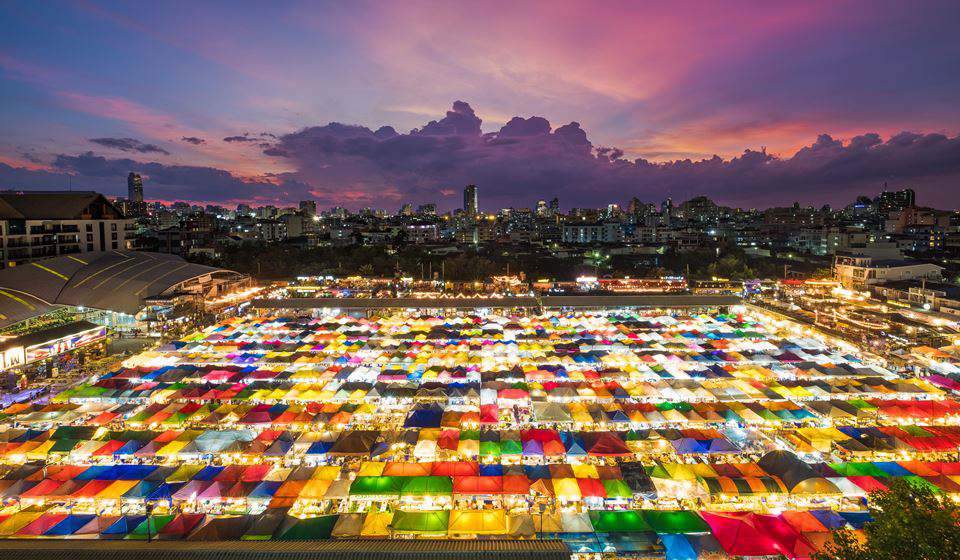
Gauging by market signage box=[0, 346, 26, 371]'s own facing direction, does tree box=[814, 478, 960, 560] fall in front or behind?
in front

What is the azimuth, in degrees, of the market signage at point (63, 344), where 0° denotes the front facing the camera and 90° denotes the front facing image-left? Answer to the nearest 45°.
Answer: approximately 315°

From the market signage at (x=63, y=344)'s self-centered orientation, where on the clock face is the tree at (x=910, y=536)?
The tree is roughly at 1 o'clock from the market signage.

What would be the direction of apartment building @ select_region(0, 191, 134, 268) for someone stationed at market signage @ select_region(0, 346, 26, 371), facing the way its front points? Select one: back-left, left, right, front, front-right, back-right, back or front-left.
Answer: back-left

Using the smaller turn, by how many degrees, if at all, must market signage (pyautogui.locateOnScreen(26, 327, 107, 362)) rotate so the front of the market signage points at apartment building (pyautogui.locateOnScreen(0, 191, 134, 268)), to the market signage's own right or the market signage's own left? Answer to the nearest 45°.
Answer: approximately 135° to the market signage's own left

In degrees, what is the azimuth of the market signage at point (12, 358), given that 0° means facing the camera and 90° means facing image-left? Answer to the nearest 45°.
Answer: approximately 315°
